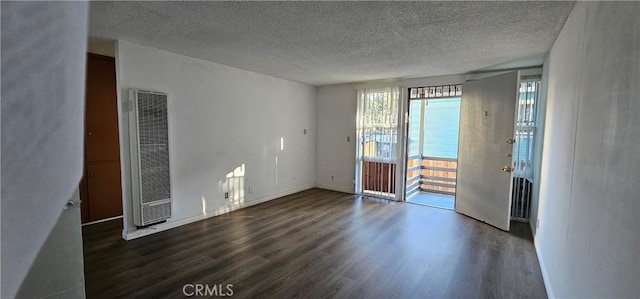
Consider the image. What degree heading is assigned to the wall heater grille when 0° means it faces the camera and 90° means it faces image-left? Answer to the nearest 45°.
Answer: approximately 315°

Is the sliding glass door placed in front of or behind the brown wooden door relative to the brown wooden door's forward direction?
in front

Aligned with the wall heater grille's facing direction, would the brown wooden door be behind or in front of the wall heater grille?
behind

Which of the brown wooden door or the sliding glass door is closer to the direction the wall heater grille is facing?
the sliding glass door

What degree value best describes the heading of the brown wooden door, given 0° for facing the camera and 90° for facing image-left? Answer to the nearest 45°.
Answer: approximately 315°

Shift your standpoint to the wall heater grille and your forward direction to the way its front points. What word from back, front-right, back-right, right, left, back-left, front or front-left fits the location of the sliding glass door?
front-left

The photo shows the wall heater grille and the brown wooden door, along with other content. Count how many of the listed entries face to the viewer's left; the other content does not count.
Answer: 0

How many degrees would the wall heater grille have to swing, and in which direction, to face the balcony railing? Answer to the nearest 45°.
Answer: approximately 45° to its left
